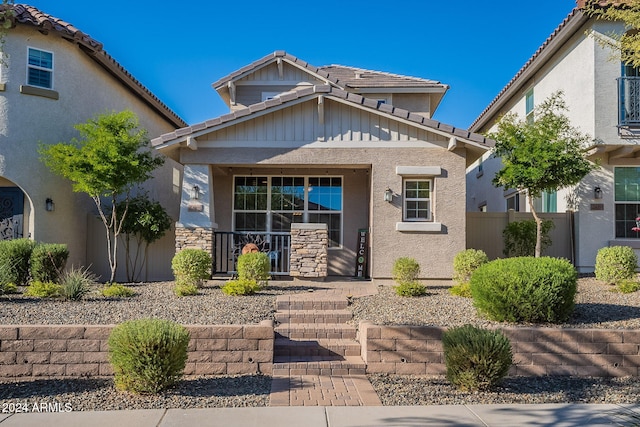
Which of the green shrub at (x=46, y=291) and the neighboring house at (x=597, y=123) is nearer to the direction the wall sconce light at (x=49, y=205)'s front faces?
the green shrub

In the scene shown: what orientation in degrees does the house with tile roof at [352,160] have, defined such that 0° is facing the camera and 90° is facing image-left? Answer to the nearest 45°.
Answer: approximately 0°

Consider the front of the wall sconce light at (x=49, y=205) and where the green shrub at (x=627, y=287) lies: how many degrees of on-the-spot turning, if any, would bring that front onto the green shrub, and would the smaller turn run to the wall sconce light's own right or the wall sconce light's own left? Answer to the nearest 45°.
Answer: approximately 45° to the wall sconce light's own left

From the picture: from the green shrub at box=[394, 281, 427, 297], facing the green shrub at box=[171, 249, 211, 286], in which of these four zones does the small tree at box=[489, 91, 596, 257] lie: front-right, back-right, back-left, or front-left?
back-right

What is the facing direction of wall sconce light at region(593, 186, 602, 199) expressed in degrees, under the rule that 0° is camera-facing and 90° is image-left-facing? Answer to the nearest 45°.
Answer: approximately 0°

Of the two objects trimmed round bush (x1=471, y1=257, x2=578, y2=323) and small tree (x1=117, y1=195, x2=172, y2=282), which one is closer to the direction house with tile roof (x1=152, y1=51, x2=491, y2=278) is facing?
the trimmed round bush

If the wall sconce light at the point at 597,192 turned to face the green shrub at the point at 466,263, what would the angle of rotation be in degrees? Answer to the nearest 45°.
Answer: approximately 45° to its right

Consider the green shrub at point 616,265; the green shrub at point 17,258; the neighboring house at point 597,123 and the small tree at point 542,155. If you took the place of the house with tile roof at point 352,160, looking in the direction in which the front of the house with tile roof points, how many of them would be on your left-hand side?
3
